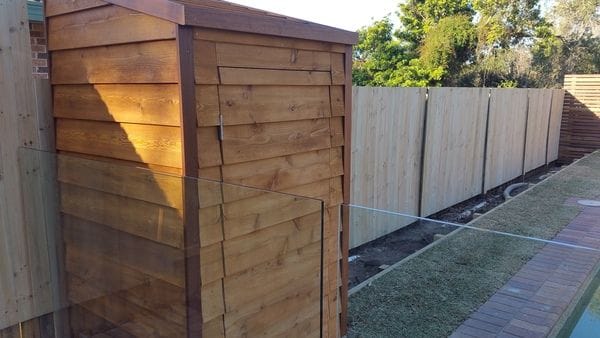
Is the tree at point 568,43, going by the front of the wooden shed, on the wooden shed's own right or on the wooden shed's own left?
on the wooden shed's own left

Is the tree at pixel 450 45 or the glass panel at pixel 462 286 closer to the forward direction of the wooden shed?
the glass panel

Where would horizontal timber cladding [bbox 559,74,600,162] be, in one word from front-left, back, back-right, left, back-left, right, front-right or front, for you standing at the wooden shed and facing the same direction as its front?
left

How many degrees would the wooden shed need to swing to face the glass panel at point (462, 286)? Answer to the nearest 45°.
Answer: approximately 45° to its left

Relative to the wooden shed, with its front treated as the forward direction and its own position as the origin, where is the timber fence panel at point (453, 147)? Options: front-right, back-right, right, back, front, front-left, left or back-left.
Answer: left

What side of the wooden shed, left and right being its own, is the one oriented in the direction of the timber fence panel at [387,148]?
left

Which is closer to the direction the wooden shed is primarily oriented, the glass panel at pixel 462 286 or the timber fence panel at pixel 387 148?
the glass panel

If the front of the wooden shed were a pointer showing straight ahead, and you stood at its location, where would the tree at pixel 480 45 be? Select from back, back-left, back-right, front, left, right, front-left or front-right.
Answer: left

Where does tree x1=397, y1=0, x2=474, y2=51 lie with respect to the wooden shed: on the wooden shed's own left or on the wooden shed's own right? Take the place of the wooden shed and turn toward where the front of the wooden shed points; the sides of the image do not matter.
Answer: on the wooden shed's own left

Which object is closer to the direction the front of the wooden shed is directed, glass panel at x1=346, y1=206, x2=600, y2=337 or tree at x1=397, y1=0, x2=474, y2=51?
the glass panel

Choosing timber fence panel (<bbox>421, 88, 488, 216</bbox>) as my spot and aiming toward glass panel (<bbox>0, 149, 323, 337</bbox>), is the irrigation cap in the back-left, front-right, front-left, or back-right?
back-left

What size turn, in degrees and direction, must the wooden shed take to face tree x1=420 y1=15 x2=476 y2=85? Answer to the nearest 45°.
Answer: approximately 90° to its left

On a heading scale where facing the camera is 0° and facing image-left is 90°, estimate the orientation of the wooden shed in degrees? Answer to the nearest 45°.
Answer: approximately 315°
